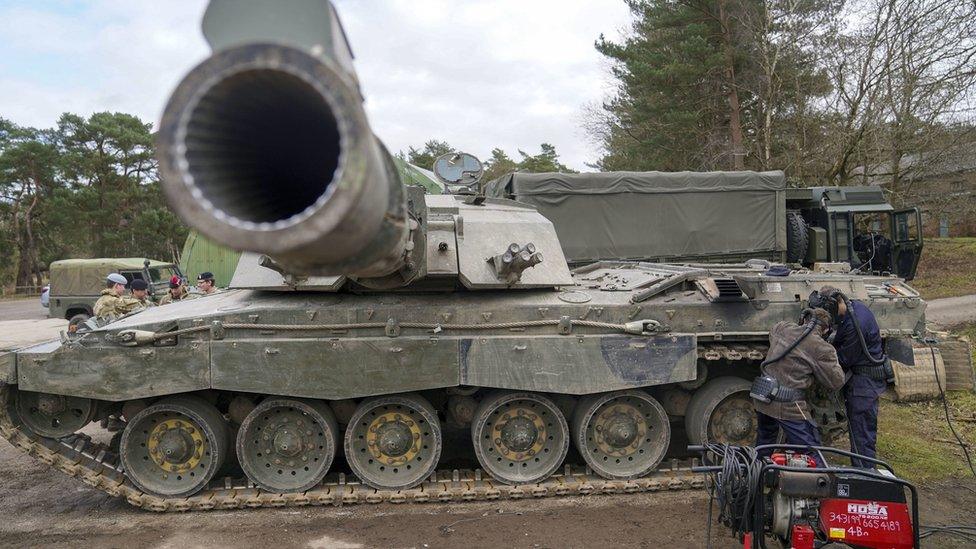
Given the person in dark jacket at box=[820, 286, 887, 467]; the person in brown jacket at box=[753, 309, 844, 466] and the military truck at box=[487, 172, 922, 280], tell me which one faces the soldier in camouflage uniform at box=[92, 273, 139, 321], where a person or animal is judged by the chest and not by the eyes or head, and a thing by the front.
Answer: the person in dark jacket at box=[820, 286, 887, 467]

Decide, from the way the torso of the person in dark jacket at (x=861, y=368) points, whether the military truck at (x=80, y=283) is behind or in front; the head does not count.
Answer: in front

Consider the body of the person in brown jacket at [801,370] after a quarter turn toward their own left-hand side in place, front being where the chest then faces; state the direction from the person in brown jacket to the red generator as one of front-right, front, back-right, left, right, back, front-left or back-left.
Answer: back-left

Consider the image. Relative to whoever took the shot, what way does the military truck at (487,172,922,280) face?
facing to the right of the viewer

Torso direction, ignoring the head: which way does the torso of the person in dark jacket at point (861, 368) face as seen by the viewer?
to the viewer's left

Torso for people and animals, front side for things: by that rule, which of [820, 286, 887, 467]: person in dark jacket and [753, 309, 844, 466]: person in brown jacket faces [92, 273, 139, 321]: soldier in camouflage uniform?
[820, 286, 887, 467]: person in dark jacket

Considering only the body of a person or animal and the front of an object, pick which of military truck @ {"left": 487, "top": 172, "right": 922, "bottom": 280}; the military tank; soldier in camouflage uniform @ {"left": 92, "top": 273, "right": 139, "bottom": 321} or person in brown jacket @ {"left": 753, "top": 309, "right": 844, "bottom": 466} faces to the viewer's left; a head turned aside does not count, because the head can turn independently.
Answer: the military tank

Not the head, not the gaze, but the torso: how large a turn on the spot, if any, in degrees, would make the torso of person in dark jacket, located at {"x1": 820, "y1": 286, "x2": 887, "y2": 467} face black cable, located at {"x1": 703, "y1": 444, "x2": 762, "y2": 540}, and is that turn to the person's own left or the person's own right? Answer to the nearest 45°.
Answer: approximately 90° to the person's own left

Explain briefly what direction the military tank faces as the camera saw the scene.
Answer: facing to the left of the viewer

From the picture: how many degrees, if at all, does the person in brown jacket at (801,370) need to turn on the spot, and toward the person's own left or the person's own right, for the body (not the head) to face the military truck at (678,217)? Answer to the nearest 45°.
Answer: approximately 45° to the person's own left

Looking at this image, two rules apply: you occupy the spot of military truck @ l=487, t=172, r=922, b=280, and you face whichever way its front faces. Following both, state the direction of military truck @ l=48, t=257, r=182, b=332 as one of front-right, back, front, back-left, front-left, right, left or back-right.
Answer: back

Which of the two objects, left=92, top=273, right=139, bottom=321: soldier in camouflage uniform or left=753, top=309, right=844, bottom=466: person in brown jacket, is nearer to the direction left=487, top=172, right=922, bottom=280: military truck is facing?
the person in brown jacket

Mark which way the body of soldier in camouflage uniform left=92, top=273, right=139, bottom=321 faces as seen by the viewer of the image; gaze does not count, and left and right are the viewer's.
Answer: facing to the right of the viewer

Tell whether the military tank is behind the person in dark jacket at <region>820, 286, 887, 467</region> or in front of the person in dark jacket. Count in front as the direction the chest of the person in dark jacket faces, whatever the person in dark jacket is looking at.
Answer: in front
